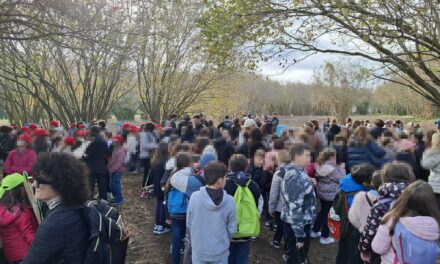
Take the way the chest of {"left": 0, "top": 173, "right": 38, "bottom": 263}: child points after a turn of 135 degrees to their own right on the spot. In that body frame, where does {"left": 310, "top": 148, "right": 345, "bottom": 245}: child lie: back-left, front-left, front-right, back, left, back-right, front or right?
left

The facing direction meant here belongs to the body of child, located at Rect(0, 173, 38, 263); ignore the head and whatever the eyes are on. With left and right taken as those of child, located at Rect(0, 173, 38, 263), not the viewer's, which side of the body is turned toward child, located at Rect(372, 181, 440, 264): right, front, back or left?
right

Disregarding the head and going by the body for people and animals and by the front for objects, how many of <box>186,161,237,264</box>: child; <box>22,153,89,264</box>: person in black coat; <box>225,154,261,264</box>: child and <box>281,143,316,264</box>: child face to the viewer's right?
1

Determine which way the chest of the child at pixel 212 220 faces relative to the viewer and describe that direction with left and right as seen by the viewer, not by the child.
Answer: facing away from the viewer

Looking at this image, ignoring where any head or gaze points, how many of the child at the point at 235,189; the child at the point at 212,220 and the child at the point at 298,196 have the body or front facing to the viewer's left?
0

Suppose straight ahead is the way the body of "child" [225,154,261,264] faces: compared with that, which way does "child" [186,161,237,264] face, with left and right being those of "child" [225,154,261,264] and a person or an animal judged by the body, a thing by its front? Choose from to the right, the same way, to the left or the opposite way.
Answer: the same way

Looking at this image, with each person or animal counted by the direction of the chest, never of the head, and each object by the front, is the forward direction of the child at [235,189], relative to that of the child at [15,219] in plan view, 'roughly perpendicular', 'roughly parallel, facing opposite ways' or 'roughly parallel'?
roughly parallel

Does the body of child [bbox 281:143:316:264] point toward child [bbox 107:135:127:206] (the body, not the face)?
no

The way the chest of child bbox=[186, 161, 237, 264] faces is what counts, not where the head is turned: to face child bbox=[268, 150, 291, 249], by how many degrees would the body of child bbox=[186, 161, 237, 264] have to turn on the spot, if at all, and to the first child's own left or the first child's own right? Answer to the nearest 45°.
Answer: approximately 45° to the first child's own right

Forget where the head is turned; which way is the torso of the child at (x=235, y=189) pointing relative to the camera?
away from the camera

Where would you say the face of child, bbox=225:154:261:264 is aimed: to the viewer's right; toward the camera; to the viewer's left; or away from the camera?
away from the camera

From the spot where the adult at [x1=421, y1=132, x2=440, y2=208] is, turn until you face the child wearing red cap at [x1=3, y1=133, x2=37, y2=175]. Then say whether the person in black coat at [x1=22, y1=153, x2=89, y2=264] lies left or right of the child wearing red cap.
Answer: left

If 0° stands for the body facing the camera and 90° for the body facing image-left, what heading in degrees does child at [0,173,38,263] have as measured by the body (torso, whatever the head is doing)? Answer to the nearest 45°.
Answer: approximately 225°

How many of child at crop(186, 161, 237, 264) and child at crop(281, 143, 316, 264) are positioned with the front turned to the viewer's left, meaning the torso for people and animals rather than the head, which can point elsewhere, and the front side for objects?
0

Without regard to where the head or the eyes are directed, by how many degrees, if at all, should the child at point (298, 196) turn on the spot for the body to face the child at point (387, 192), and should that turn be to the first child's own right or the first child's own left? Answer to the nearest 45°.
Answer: approximately 45° to the first child's own right

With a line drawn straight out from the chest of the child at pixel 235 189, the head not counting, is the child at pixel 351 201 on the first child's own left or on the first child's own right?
on the first child's own right

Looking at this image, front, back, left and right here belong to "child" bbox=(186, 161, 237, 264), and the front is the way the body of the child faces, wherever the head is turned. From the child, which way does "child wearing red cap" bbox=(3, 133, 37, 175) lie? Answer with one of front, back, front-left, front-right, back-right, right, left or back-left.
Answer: front-left
